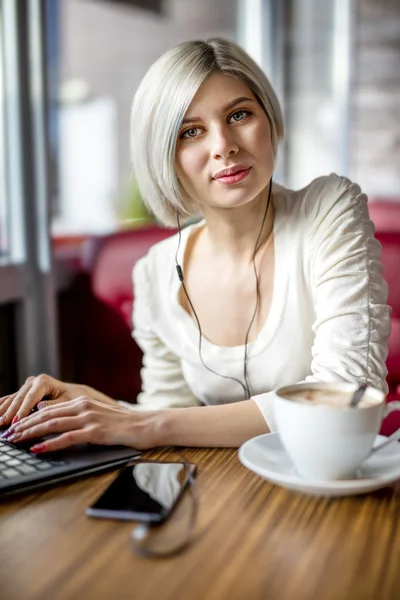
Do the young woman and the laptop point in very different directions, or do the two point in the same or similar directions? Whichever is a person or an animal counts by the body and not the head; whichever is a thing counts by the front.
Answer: very different directions

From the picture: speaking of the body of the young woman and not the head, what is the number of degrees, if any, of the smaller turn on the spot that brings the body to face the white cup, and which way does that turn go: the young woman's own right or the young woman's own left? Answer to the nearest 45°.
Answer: approximately 45° to the young woman's own left

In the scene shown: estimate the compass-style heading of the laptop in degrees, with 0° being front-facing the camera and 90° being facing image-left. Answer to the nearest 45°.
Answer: approximately 225°

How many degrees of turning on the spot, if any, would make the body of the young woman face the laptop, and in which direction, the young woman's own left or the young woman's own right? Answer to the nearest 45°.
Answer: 0° — they already face it

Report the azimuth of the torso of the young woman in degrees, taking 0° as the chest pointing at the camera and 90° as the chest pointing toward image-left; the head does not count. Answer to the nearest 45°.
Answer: approximately 45°

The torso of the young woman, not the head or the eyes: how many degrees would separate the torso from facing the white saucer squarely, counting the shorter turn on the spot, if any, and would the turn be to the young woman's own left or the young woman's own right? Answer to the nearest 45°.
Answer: approximately 45° to the young woman's own left
